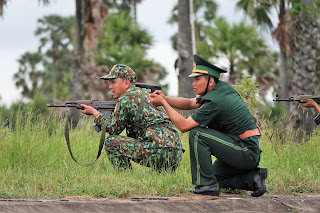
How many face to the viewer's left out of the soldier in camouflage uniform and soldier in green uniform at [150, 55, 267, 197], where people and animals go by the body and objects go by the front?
2

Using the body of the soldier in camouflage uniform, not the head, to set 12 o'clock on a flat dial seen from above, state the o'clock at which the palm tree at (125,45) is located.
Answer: The palm tree is roughly at 3 o'clock from the soldier in camouflage uniform.

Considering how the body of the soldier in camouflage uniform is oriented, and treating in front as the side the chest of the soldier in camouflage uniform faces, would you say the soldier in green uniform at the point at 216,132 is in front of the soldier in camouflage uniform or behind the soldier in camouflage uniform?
behind

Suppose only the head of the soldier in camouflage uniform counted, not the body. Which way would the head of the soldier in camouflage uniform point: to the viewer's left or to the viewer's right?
to the viewer's left

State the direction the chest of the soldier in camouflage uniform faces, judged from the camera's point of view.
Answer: to the viewer's left

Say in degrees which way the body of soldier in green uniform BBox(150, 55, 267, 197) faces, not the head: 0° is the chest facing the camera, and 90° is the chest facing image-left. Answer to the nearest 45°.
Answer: approximately 90°

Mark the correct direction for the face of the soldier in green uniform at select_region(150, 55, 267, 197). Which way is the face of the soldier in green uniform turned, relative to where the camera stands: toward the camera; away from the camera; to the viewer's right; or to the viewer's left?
to the viewer's left
